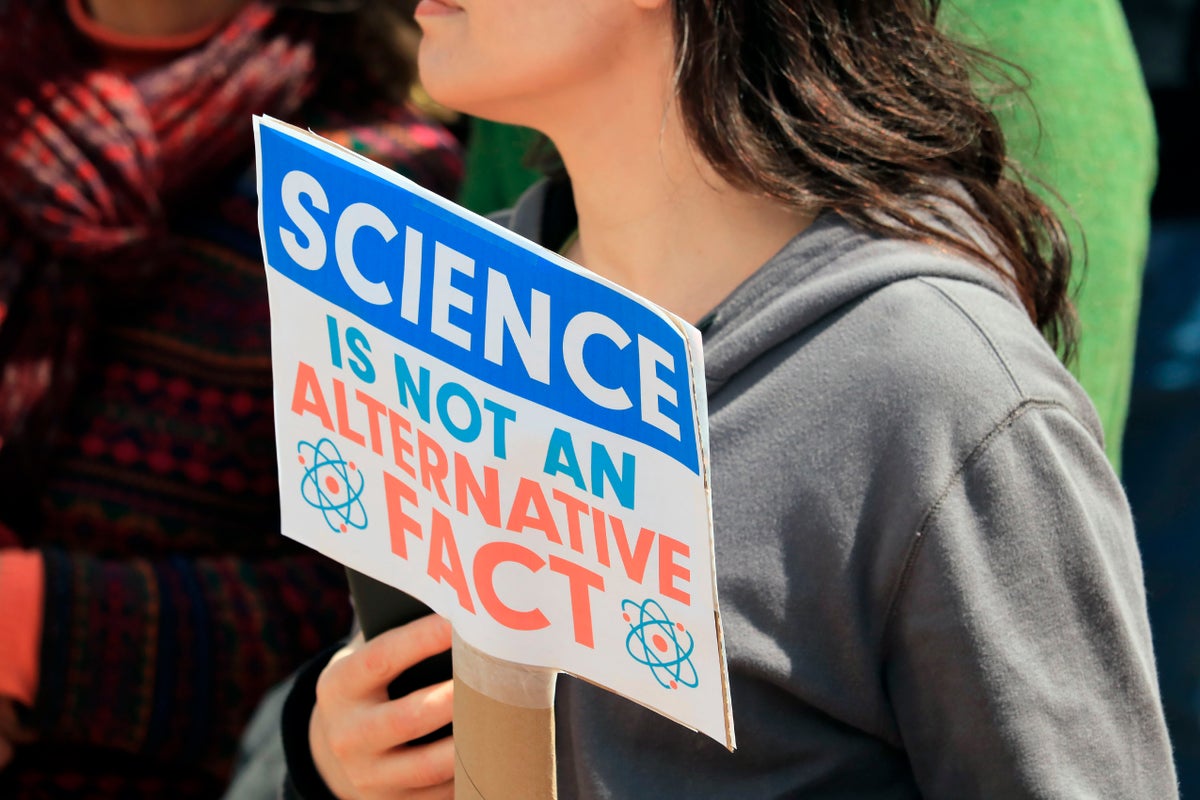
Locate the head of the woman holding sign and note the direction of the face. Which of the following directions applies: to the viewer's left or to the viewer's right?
to the viewer's left

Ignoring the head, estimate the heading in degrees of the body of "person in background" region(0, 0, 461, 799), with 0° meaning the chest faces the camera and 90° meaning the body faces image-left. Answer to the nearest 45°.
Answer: approximately 45°

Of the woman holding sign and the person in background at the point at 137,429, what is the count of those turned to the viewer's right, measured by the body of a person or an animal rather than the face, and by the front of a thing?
0

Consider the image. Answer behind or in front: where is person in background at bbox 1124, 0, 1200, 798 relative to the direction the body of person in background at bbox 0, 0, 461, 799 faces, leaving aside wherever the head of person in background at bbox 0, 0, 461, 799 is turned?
behind
